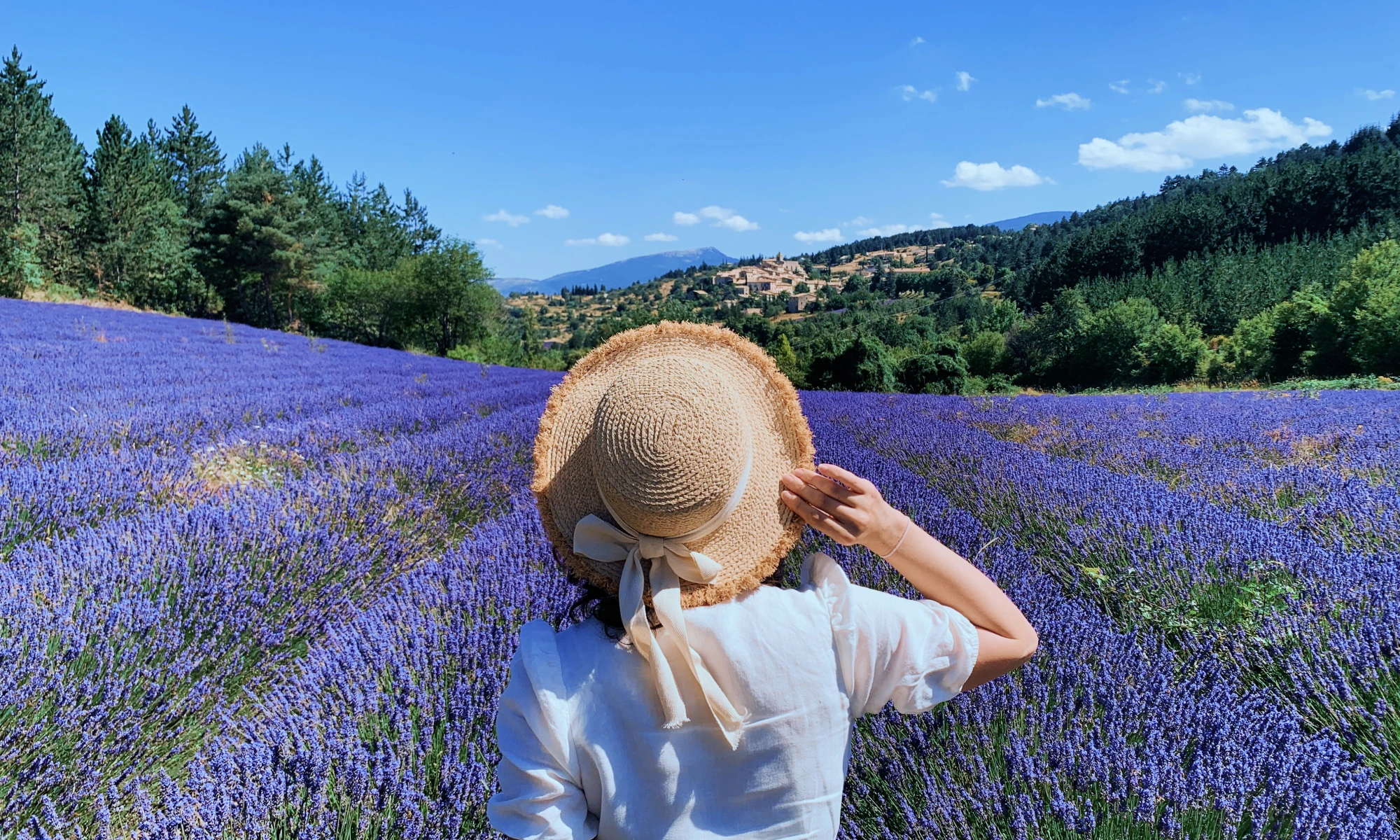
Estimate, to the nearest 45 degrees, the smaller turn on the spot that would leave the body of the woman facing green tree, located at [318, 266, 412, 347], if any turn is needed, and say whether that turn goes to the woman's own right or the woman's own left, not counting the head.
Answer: approximately 45° to the woman's own left

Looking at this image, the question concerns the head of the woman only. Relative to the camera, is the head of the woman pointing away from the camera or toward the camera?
away from the camera

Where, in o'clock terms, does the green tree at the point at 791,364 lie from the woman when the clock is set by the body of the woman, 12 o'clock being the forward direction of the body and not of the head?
The green tree is roughly at 12 o'clock from the woman.

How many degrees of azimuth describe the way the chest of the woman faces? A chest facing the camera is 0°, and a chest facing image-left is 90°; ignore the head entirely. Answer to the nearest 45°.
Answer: approximately 180°
